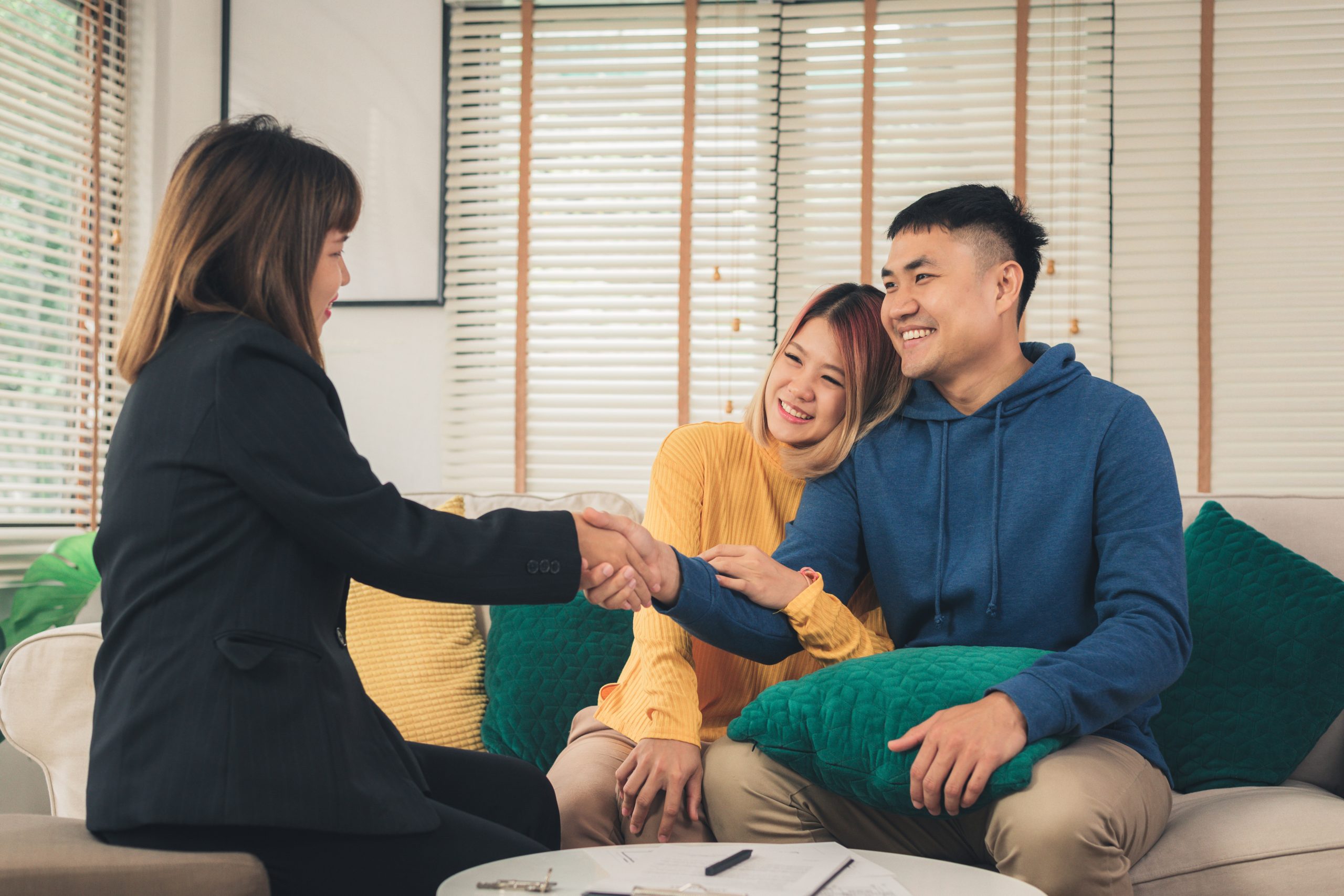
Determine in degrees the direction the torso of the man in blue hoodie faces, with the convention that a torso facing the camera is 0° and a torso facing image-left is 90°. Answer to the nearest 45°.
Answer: approximately 45°

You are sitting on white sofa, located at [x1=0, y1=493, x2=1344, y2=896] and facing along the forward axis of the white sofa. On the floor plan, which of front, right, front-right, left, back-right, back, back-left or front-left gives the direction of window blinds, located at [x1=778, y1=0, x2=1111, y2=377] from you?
back

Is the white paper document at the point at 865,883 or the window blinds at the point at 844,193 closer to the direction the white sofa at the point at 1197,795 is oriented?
the white paper document

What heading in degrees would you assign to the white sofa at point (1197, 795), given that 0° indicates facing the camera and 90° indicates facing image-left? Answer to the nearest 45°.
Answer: approximately 0°

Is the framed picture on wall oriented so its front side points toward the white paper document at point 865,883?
yes

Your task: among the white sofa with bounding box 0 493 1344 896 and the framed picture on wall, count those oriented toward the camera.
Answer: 2

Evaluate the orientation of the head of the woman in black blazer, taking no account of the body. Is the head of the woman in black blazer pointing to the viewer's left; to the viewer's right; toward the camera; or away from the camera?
to the viewer's right

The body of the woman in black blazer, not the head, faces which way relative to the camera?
to the viewer's right

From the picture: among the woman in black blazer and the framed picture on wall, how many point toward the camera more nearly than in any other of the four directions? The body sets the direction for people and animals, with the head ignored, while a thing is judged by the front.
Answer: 1

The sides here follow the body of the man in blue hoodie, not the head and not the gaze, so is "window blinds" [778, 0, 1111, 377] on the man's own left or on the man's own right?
on the man's own right

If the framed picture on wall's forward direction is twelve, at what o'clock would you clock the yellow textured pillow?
The yellow textured pillow is roughly at 12 o'clock from the framed picture on wall.

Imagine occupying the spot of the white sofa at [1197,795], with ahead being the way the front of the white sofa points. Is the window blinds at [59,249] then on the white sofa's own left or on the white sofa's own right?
on the white sofa's own right

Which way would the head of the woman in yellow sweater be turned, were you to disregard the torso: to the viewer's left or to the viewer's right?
to the viewer's left
